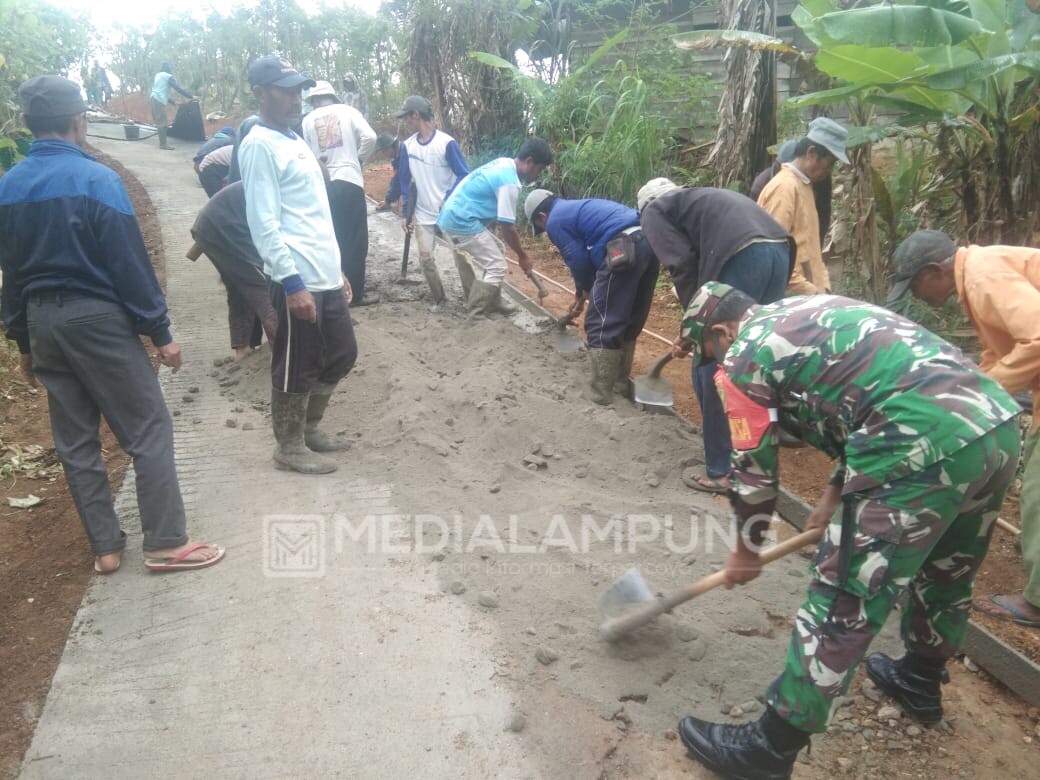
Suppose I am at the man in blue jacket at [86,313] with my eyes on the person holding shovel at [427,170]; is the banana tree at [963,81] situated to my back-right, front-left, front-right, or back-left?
front-right

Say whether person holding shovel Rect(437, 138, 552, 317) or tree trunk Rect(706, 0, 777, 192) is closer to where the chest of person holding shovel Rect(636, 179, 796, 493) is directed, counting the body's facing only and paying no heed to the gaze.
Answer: the person holding shovel

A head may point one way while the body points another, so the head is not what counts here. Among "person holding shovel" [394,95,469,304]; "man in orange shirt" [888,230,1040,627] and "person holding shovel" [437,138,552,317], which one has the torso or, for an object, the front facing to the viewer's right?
"person holding shovel" [437,138,552,317]

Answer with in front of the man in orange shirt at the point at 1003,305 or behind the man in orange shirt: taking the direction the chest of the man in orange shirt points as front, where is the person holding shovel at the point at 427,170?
in front

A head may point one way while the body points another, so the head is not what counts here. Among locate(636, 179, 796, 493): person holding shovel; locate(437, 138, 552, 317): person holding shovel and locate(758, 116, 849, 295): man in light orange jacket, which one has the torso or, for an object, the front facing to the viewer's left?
locate(636, 179, 796, 493): person holding shovel

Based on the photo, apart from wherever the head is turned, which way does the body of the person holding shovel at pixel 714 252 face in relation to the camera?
to the viewer's left

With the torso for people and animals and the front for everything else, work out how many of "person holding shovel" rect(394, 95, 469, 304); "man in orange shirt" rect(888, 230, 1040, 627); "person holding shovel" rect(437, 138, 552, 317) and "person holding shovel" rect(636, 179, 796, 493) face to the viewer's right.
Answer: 1

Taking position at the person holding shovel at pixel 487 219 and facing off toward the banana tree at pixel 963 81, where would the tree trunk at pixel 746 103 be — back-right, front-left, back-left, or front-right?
front-left

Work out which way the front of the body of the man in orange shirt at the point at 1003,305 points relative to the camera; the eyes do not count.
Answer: to the viewer's left

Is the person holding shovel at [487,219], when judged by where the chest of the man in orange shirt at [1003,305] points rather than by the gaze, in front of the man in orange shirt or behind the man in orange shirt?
in front
